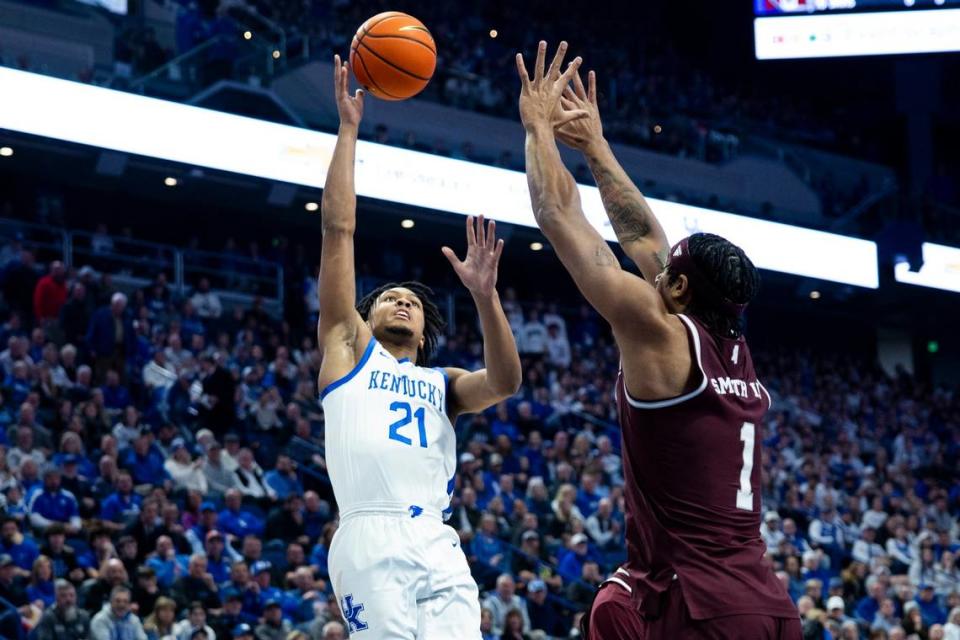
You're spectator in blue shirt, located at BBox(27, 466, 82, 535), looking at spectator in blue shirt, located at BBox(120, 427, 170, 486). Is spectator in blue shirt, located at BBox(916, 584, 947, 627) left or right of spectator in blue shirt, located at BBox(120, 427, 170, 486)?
right

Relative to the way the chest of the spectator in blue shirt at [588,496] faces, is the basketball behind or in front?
in front

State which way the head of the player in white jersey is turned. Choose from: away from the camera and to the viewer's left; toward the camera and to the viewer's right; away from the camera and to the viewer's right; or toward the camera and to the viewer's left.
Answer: toward the camera and to the viewer's right

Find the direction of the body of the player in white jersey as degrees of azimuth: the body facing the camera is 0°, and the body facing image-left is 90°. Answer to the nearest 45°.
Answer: approximately 315°

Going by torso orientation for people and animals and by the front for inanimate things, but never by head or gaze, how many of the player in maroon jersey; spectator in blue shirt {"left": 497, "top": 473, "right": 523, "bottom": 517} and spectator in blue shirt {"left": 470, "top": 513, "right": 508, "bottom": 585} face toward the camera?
2

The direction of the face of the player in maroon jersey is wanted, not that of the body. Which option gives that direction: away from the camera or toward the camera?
away from the camera

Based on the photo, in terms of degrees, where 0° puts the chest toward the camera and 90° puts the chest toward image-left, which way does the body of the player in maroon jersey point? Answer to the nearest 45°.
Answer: approximately 135°

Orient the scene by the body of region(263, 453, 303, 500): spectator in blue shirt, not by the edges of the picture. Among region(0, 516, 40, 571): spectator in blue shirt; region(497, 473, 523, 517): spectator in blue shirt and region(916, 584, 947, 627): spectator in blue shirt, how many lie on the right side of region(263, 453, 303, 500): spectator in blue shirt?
1

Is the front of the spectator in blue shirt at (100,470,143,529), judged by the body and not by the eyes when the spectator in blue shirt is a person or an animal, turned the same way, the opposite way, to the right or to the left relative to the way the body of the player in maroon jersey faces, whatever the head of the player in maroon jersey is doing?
the opposite way

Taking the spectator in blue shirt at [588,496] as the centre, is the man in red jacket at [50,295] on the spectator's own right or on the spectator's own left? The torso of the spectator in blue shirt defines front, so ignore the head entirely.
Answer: on the spectator's own right

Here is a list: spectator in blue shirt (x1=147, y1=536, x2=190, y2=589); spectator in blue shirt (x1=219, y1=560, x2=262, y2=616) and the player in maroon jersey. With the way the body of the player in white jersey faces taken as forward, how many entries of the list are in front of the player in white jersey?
1

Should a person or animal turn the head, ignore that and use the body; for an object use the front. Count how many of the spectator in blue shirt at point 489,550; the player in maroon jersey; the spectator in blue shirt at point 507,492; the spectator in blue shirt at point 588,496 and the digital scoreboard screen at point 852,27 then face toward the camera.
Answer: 4

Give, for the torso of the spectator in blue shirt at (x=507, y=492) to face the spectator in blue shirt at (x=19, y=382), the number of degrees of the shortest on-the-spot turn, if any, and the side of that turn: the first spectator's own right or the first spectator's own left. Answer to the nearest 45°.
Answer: approximately 90° to the first spectator's own right

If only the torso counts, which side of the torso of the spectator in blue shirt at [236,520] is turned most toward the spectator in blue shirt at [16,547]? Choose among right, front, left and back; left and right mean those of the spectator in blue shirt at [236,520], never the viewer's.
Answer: right
